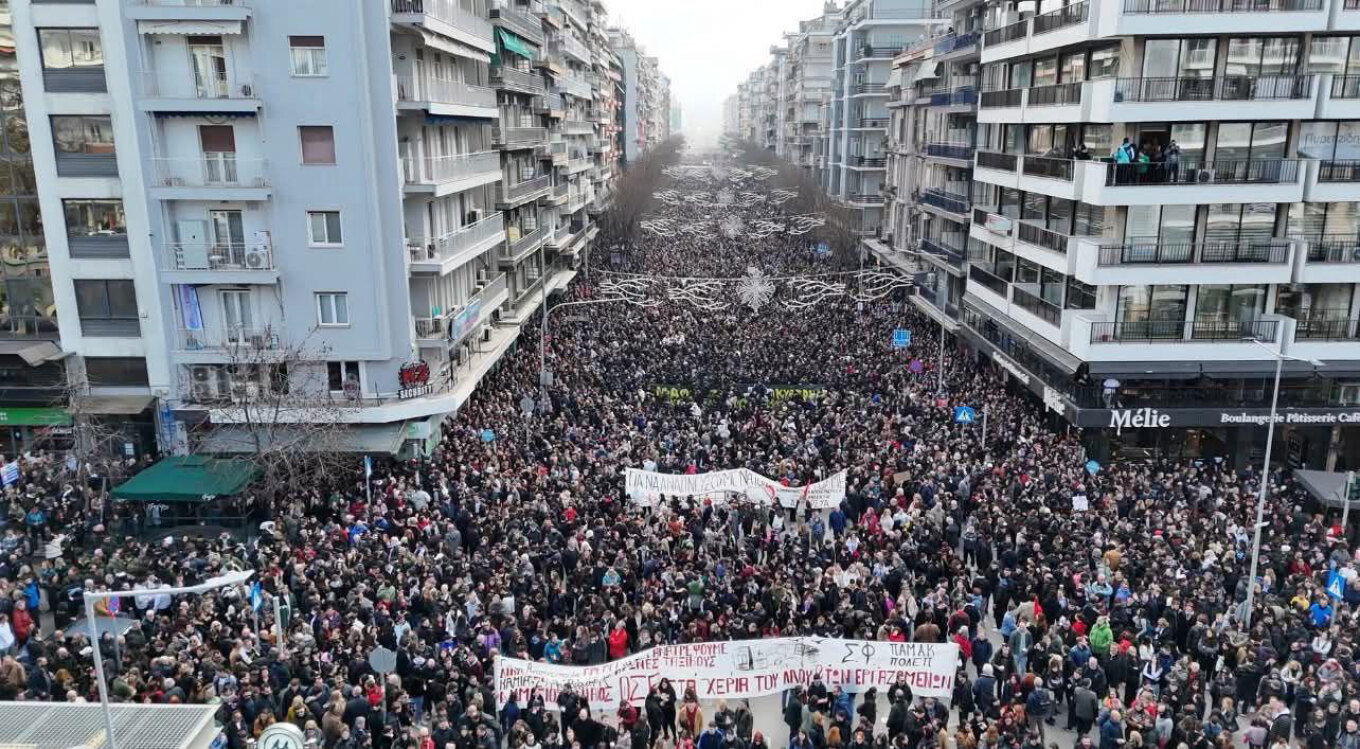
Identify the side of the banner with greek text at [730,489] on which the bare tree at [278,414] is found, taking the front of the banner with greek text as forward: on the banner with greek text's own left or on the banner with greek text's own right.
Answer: on the banner with greek text's own right

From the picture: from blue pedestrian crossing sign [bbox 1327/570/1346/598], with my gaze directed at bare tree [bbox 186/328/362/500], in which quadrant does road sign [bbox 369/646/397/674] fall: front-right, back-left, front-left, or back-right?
front-left

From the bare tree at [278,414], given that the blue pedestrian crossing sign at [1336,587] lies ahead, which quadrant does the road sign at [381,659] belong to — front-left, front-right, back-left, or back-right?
front-right

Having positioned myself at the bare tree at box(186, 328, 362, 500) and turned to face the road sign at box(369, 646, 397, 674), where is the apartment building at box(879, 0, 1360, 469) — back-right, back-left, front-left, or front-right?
front-left

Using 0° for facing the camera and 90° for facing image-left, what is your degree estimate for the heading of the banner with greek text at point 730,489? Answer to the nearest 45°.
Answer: approximately 0°

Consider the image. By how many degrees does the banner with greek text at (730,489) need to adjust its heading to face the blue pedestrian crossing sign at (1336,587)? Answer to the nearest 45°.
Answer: approximately 45° to its left

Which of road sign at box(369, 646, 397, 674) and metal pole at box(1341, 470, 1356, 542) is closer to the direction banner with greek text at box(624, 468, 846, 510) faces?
the road sign

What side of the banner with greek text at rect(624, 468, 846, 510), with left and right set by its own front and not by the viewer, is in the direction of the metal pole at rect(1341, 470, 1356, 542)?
left

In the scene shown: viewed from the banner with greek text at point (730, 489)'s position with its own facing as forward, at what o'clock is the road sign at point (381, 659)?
The road sign is roughly at 1 o'clock from the banner with greek text.

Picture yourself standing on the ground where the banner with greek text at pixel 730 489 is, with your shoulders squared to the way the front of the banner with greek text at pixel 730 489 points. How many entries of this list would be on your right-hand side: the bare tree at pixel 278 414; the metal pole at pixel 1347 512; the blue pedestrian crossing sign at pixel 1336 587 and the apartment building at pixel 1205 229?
1
